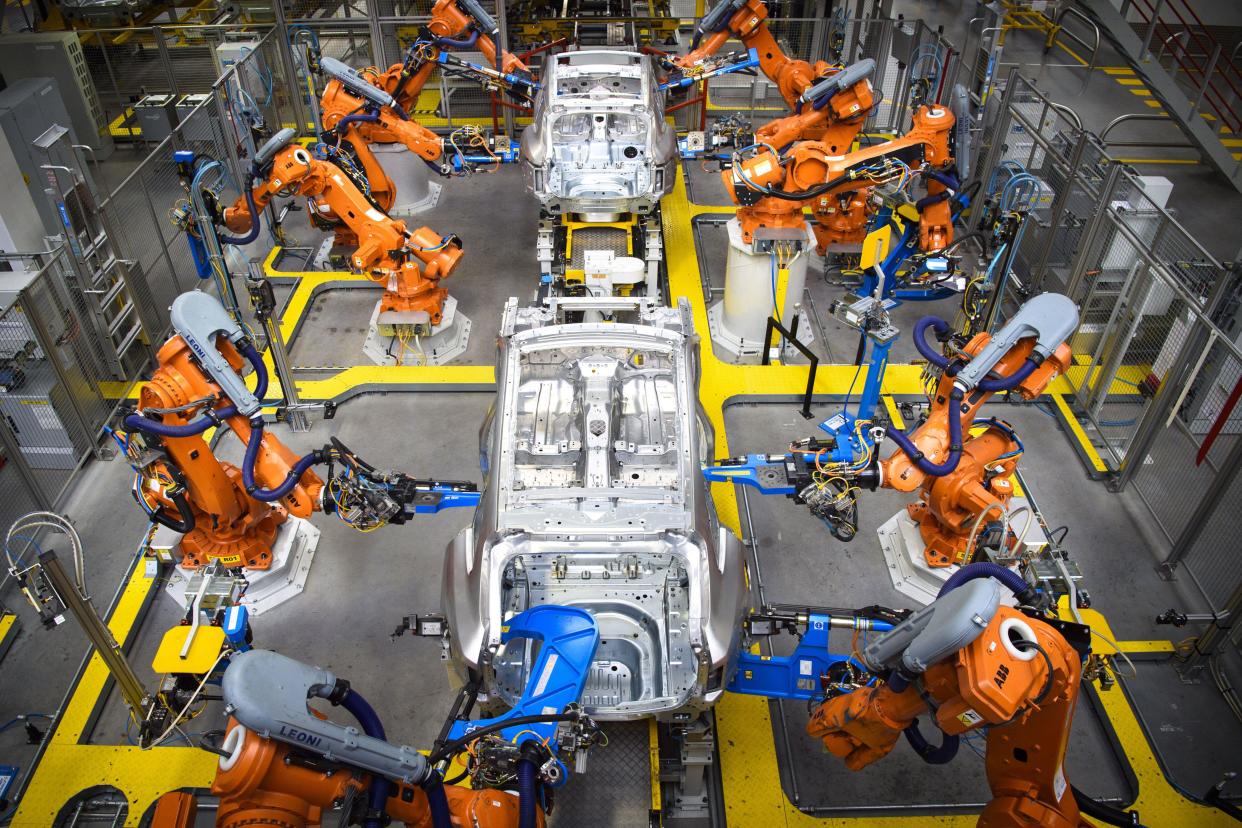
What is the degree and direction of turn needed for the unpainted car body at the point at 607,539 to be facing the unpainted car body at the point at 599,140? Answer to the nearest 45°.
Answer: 0° — it already faces it

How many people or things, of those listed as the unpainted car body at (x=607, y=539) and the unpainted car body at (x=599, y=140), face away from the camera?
2

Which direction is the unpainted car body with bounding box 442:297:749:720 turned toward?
away from the camera

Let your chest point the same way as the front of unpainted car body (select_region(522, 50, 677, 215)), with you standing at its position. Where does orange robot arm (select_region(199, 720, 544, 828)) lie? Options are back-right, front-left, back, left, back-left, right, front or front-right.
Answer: back

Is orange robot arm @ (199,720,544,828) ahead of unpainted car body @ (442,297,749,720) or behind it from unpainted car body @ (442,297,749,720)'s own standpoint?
behind

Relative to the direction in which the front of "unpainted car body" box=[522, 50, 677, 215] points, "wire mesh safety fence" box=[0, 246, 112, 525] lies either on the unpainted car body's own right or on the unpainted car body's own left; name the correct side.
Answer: on the unpainted car body's own left

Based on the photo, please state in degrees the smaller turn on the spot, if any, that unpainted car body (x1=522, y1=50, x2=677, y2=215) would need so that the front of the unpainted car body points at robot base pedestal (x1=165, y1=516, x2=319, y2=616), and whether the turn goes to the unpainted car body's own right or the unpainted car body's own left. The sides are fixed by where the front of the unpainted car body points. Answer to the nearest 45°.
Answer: approximately 135° to the unpainted car body's own left

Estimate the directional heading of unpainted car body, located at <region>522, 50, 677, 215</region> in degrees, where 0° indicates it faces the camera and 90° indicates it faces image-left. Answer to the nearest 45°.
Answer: approximately 180°

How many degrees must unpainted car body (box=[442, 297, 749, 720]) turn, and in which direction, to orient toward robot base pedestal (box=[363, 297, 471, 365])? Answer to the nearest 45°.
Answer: approximately 45° to its left

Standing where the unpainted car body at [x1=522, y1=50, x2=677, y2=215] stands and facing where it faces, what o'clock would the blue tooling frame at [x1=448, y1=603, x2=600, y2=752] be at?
The blue tooling frame is roughly at 6 o'clock from the unpainted car body.

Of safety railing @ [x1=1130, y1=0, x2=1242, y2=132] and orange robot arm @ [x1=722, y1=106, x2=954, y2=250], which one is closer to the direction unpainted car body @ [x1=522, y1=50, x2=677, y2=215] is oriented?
the safety railing

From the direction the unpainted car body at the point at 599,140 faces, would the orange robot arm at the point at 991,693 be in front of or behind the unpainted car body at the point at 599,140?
behind

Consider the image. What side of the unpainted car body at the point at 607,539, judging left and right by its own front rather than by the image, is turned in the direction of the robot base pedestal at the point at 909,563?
right
